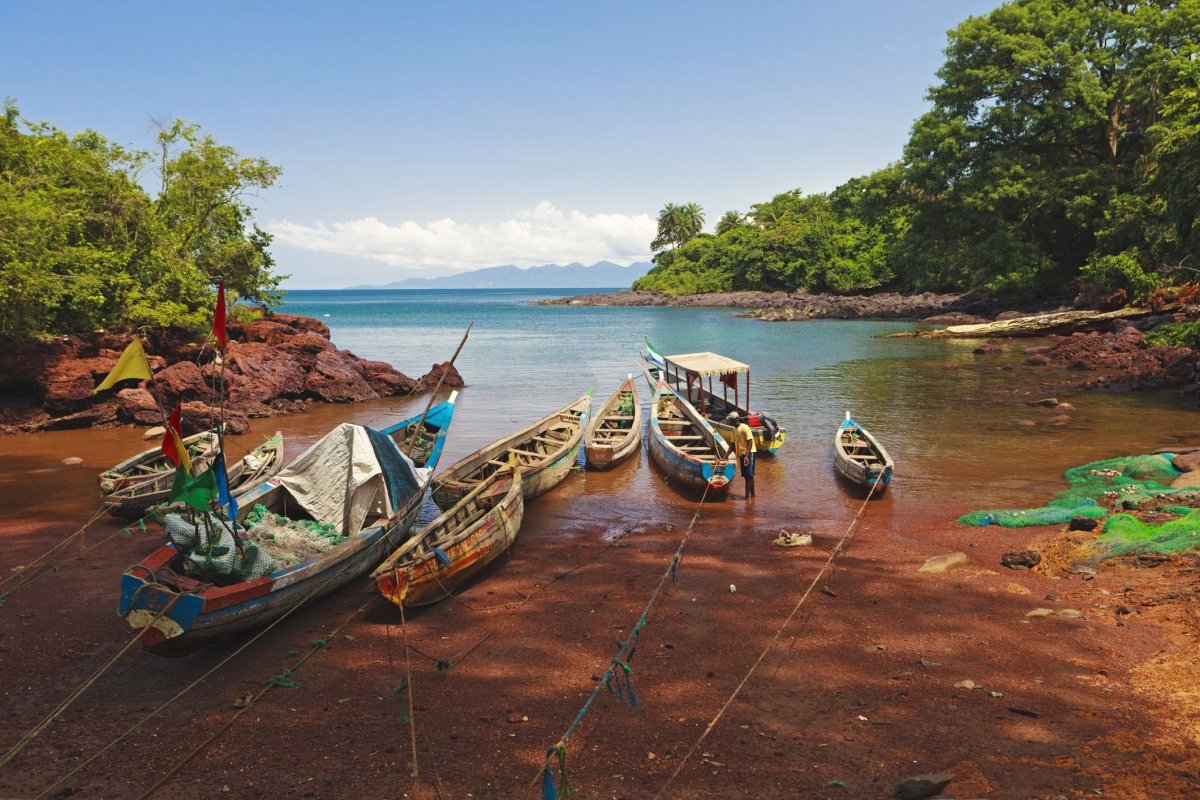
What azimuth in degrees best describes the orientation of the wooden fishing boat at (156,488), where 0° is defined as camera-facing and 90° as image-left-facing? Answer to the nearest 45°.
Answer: approximately 225°

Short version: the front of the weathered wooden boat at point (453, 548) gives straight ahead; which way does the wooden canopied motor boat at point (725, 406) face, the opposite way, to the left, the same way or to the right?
to the left

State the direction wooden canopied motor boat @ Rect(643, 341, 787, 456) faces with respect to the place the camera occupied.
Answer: facing away from the viewer and to the left of the viewer

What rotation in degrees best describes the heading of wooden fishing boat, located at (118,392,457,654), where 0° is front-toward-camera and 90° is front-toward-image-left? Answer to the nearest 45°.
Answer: approximately 225°

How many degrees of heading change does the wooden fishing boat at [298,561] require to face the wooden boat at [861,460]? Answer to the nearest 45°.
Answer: approximately 45° to its right
